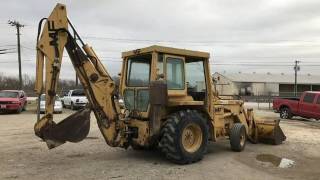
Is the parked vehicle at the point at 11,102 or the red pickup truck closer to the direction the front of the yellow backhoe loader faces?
the red pickup truck

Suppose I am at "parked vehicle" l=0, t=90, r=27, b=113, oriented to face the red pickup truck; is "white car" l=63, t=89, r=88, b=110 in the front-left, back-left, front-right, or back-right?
front-left

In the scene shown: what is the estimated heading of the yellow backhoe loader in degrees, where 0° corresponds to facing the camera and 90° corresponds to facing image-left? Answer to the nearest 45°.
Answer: approximately 225°

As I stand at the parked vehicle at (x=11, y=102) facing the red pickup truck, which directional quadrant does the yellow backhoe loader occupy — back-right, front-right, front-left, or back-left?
front-right

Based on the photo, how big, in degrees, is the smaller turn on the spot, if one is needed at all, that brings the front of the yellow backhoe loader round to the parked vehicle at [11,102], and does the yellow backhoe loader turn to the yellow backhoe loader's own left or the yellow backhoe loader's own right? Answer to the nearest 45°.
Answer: approximately 90° to the yellow backhoe loader's own left

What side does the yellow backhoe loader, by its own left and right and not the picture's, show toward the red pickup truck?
front

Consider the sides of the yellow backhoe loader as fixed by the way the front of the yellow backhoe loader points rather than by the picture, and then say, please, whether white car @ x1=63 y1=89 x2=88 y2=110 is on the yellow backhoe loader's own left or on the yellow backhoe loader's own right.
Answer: on the yellow backhoe loader's own left
